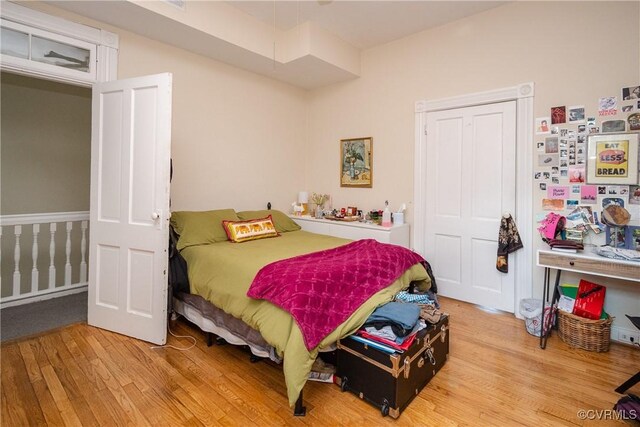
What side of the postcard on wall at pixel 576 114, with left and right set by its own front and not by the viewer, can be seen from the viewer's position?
front

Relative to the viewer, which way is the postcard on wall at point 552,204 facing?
toward the camera

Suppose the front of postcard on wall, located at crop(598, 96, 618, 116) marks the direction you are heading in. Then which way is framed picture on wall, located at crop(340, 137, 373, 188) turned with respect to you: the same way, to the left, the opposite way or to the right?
the same way

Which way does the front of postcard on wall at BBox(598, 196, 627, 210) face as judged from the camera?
facing the viewer

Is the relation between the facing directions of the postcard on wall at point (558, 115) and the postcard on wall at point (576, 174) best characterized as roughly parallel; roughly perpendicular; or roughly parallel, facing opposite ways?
roughly parallel

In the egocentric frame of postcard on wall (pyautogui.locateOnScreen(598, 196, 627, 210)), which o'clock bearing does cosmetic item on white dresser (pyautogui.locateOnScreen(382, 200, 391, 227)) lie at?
The cosmetic item on white dresser is roughly at 3 o'clock from the postcard on wall.

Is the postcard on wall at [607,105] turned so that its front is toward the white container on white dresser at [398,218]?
no

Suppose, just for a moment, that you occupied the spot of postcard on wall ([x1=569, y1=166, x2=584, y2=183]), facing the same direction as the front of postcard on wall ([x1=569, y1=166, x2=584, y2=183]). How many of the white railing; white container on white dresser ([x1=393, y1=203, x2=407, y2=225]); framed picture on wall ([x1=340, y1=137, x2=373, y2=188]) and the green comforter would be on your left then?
0

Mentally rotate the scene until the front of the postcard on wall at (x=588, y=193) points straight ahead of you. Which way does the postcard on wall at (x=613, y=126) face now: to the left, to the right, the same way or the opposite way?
the same way

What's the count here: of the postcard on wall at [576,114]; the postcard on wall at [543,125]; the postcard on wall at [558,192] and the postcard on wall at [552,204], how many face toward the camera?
4

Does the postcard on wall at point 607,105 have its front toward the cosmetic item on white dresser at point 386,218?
no

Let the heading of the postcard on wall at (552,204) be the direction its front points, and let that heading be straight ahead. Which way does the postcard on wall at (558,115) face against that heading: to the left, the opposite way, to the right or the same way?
the same way

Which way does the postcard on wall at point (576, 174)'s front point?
toward the camera

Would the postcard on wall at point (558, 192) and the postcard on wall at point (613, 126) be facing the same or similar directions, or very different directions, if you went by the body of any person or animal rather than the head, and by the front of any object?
same or similar directions

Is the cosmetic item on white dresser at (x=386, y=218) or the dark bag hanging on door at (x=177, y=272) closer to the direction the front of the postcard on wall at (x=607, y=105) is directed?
the dark bag hanging on door

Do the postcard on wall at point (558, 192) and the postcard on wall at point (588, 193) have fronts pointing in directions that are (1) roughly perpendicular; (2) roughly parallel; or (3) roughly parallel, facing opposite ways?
roughly parallel
